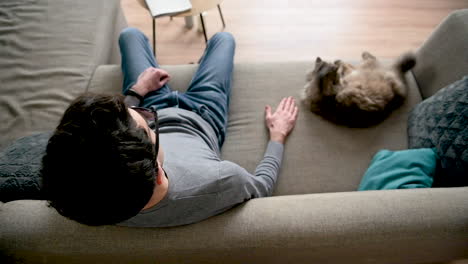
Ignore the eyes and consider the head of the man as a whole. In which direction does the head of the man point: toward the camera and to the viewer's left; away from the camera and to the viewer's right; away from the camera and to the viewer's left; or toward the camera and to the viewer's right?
away from the camera and to the viewer's right

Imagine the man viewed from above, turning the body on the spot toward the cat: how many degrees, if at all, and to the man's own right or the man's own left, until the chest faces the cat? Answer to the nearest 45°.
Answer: approximately 45° to the man's own right

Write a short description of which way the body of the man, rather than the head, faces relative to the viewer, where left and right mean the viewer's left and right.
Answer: facing away from the viewer
